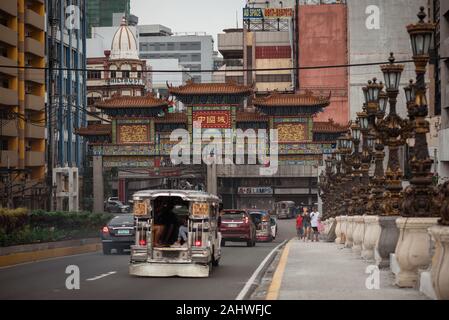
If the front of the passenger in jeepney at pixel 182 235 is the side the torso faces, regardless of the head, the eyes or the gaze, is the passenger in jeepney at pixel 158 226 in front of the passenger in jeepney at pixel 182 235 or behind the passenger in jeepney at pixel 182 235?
in front

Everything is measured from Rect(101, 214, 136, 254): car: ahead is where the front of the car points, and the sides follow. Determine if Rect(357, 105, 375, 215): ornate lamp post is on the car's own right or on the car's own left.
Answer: on the car's own right

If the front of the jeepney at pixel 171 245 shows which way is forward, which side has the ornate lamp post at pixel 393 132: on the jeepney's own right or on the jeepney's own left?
on the jeepney's own right

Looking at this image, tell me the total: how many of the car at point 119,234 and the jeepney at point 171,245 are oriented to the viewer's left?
0

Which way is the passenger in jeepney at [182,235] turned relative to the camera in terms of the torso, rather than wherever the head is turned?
to the viewer's left

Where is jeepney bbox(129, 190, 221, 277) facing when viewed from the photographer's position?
facing away from the viewer

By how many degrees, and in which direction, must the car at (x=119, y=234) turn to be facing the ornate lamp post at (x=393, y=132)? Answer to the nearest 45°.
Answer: approximately 135° to its right

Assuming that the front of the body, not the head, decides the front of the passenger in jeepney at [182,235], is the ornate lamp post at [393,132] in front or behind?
behind

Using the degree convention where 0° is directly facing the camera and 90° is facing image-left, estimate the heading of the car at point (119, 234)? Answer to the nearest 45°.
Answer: approximately 180°
